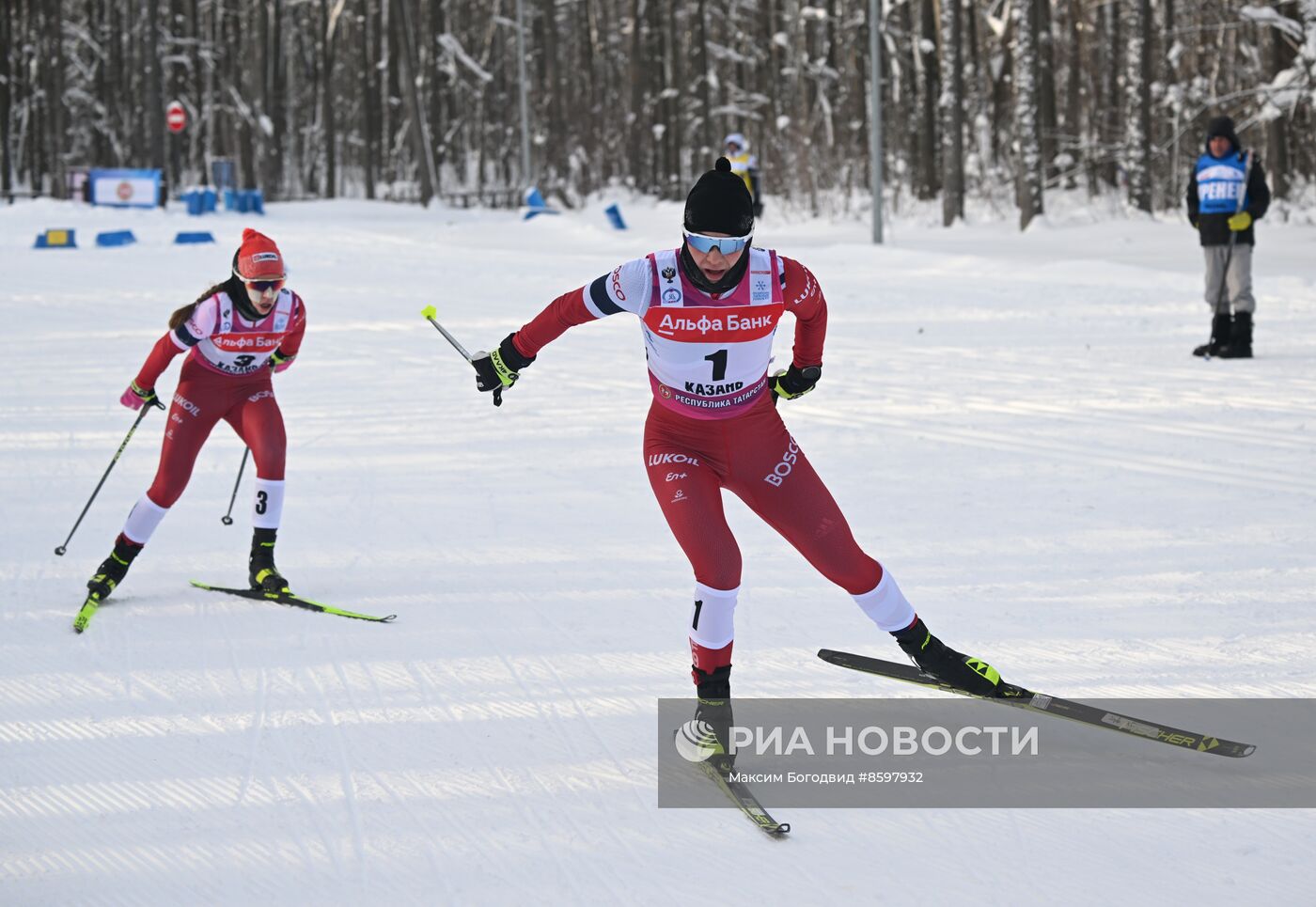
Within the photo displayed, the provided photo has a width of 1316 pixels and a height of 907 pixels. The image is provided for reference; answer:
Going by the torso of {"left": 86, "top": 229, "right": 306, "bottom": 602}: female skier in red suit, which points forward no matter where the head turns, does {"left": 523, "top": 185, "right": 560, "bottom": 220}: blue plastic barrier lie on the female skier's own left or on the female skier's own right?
on the female skier's own left

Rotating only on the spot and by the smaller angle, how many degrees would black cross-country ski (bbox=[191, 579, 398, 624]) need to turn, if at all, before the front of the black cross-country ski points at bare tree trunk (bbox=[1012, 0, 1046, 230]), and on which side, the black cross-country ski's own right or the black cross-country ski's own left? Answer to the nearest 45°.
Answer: approximately 90° to the black cross-country ski's own left

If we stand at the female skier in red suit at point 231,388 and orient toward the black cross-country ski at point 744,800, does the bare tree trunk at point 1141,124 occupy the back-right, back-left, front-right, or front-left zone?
back-left

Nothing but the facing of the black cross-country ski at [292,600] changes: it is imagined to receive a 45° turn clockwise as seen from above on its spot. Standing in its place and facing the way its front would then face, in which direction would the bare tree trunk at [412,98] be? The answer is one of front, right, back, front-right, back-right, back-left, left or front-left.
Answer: back

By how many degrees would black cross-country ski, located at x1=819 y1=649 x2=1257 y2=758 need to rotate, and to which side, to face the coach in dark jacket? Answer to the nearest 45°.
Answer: approximately 135° to its left

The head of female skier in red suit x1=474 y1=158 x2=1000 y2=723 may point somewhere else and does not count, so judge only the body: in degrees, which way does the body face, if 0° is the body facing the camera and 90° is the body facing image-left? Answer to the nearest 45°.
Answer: approximately 0°

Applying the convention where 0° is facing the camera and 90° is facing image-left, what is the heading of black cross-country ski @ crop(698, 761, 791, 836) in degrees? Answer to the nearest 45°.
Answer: approximately 315°

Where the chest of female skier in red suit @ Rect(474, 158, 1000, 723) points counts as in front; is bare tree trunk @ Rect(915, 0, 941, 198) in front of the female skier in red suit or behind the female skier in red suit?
behind
